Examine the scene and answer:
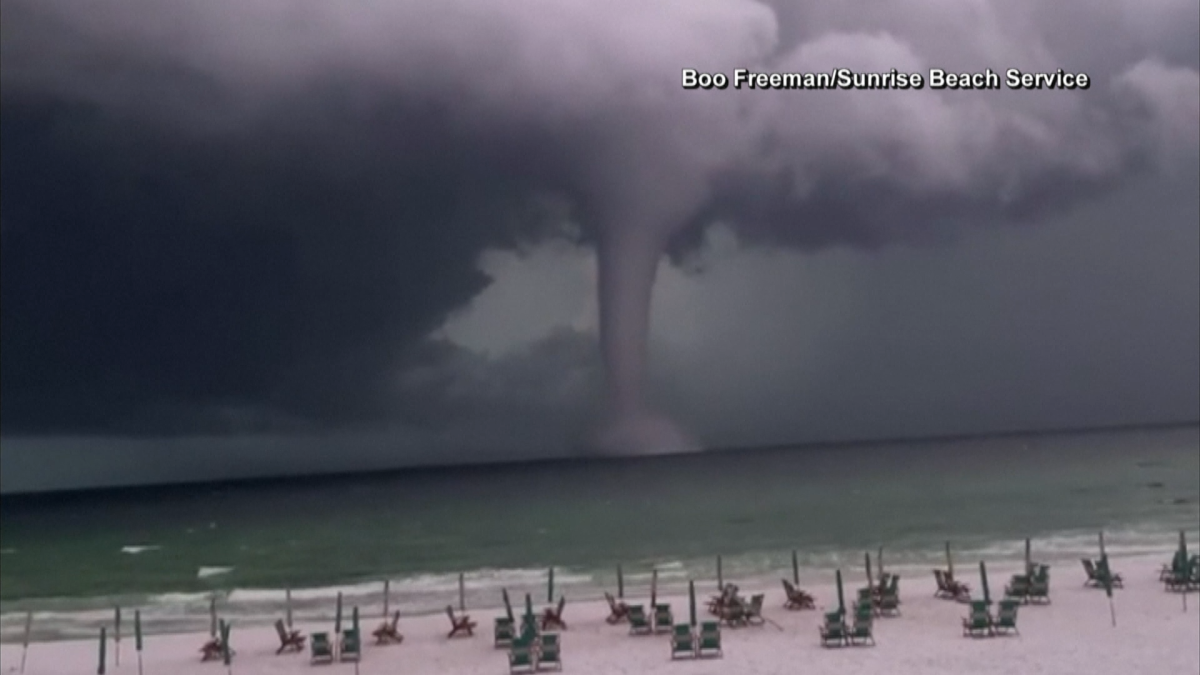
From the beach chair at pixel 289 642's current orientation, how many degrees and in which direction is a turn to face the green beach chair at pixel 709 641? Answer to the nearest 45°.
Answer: approximately 45° to its right

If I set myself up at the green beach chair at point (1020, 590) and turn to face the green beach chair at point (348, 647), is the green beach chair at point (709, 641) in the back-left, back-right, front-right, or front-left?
front-left

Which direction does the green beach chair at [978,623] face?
away from the camera

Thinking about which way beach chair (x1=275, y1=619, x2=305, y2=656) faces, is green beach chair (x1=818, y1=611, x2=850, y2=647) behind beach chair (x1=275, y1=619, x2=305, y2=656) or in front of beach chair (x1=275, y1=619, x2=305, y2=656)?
in front

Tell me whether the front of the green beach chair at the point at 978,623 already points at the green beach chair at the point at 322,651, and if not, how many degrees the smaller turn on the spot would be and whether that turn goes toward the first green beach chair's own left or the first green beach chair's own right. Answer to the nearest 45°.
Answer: approximately 90° to the first green beach chair's own left

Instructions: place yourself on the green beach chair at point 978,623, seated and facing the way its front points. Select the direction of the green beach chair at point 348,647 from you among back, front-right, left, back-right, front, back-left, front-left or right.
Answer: left

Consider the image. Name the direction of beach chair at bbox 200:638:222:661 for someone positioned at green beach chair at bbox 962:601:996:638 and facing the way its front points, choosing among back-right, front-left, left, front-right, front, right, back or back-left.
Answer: left

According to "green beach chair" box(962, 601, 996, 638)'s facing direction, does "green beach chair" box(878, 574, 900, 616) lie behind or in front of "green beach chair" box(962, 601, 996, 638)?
in front

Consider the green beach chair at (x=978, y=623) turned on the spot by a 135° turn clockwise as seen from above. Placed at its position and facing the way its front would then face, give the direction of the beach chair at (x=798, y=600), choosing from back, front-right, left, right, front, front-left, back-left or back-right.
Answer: back

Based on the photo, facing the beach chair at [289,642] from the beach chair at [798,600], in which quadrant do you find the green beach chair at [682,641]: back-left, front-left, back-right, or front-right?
front-left
